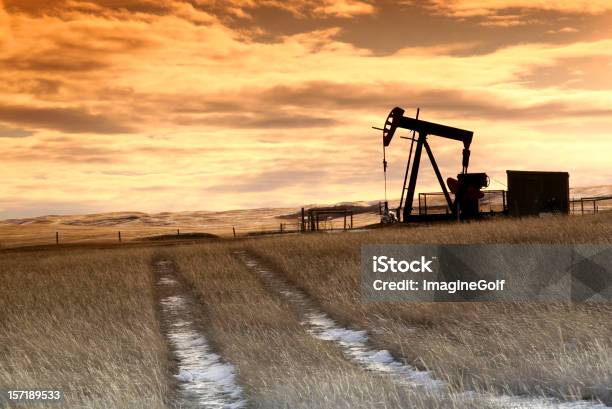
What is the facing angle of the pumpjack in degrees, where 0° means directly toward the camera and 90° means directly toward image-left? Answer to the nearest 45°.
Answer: approximately 90°

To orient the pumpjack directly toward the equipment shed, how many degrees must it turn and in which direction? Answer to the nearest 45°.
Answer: approximately 180°
